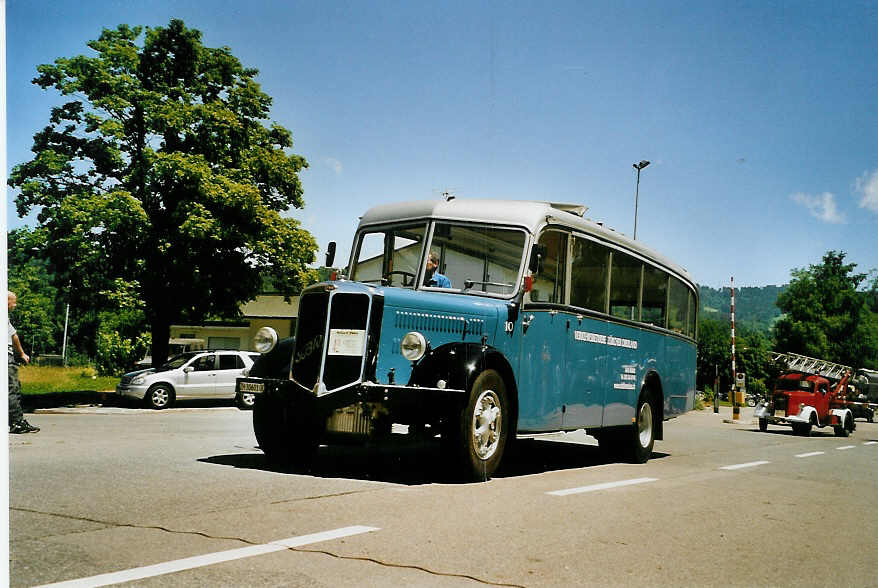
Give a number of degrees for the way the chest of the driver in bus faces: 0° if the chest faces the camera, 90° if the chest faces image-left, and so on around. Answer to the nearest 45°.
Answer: approximately 45°

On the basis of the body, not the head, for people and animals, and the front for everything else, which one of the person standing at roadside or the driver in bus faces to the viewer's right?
the person standing at roadside

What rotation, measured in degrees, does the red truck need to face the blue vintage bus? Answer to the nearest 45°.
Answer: approximately 45° to its left

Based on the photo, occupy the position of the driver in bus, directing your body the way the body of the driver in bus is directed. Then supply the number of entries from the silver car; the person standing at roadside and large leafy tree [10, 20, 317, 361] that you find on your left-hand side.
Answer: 0

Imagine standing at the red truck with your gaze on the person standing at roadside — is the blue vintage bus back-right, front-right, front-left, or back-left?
front-left

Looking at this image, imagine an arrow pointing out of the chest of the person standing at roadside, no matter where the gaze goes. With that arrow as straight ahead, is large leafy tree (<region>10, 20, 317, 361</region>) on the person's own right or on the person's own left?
on the person's own left

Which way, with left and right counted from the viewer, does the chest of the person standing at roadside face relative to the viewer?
facing to the right of the viewer

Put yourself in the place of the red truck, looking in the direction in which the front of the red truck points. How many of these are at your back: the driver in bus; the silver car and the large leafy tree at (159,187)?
0

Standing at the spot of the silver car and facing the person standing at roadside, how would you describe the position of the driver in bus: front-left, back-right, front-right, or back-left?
front-left

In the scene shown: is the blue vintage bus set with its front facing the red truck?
no

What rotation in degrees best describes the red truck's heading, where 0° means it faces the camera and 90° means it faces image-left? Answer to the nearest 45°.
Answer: approximately 45°

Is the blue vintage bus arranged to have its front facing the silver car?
no

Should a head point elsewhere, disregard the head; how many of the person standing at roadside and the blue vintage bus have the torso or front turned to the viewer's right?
1

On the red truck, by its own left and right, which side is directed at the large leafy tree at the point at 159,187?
front

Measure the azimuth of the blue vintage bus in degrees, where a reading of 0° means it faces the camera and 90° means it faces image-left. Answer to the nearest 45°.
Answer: approximately 45°

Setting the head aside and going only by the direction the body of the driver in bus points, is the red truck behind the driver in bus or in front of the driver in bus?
behind

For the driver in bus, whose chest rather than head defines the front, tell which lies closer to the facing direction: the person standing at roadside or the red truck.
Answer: the person standing at roadside

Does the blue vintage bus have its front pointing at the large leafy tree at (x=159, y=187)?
no

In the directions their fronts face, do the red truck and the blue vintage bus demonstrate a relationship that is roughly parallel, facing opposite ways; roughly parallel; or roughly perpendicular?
roughly parallel
